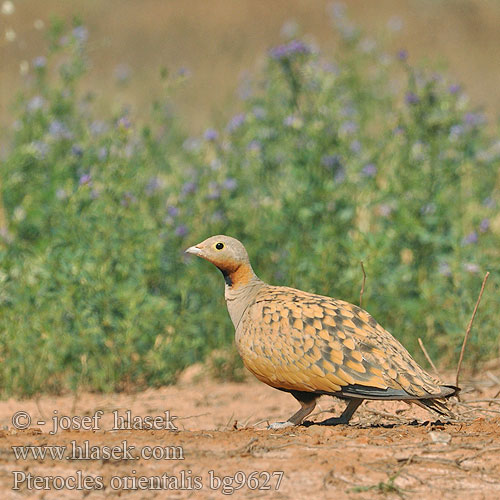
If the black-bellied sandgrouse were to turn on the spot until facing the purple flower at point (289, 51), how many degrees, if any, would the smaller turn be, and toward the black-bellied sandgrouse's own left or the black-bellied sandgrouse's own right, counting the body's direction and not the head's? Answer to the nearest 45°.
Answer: approximately 90° to the black-bellied sandgrouse's own right

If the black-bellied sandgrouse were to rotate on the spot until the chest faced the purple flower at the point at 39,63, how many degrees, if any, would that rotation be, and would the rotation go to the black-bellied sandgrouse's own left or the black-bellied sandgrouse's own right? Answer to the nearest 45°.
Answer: approximately 45° to the black-bellied sandgrouse's own right

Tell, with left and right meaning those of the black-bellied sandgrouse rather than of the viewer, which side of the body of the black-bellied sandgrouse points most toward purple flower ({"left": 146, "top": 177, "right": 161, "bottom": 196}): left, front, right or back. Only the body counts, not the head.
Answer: right

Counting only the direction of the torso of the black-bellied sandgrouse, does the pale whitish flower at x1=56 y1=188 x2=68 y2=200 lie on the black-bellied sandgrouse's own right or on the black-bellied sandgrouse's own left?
on the black-bellied sandgrouse's own right

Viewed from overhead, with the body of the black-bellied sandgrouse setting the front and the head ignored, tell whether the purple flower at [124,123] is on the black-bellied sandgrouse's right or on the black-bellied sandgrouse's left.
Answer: on the black-bellied sandgrouse's right

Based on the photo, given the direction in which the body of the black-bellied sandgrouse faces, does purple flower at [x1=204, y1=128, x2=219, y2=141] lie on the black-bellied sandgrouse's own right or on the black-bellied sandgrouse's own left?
on the black-bellied sandgrouse's own right

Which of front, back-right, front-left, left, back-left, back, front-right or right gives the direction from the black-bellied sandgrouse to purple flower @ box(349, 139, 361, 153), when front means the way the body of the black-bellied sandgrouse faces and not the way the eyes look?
right

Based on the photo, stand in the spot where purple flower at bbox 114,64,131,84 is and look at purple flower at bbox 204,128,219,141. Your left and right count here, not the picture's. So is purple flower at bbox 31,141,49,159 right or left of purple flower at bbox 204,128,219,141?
right

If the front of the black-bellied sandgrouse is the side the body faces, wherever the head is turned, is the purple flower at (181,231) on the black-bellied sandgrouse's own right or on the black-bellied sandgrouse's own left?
on the black-bellied sandgrouse's own right

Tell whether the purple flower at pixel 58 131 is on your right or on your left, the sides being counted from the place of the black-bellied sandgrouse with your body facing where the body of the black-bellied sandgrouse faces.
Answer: on your right

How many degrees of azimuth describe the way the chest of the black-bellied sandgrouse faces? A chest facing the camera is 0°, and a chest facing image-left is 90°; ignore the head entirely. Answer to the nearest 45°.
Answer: approximately 90°
